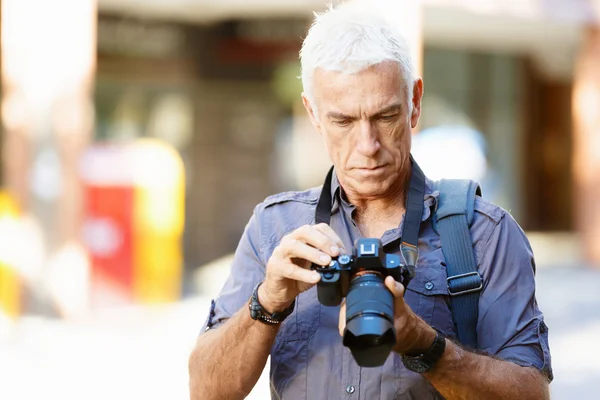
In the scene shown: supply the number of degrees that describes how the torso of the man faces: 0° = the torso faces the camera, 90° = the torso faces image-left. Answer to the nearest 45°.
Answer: approximately 0°

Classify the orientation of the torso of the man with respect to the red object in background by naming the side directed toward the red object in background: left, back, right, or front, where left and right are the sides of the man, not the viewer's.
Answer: back
